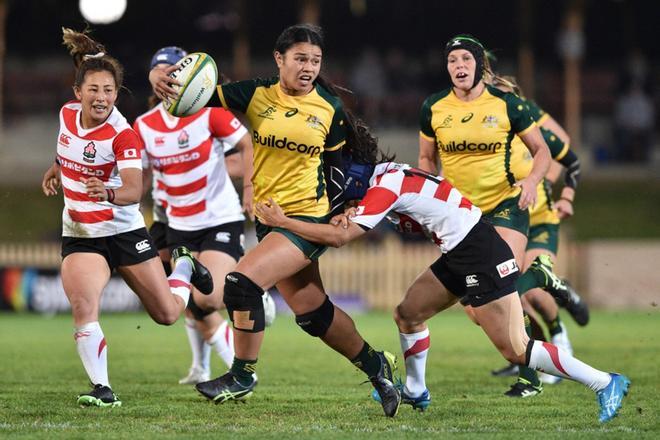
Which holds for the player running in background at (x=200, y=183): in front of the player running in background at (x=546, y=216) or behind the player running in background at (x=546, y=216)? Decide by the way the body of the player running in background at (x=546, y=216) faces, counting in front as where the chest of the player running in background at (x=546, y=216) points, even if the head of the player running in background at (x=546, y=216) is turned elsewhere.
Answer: in front

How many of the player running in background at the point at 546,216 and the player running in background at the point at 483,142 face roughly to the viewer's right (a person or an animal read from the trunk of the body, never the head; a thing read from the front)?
0

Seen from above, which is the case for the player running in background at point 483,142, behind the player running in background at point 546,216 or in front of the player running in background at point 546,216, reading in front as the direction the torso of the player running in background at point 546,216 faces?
in front

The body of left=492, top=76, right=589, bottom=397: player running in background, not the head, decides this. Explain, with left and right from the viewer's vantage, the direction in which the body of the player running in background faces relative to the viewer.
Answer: facing the viewer and to the left of the viewer

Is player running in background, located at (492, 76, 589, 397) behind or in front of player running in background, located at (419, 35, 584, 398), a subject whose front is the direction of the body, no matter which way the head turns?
behind

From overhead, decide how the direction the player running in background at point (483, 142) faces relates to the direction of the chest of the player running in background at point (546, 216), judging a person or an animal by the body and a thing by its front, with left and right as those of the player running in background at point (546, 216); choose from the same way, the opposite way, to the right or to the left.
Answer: the same way

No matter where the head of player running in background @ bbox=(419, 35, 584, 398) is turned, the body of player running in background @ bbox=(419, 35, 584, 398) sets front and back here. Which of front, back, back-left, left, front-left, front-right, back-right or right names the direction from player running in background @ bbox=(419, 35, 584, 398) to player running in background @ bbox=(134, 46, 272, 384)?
front-right
